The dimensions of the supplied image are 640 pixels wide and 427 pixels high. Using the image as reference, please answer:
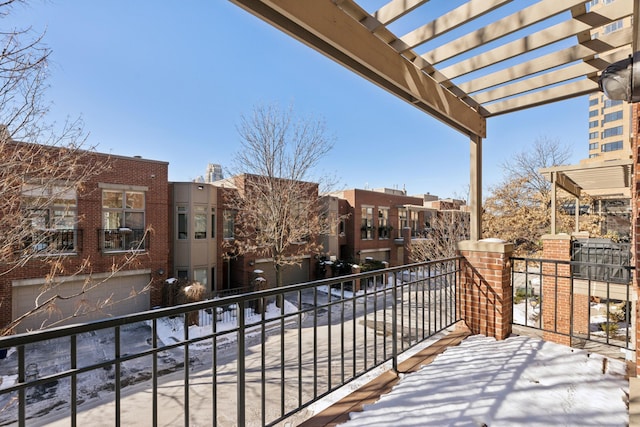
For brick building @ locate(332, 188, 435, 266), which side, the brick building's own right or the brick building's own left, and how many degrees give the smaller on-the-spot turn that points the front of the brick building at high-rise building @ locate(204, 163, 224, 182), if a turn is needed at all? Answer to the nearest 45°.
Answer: approximately 135° to the brick building's own right

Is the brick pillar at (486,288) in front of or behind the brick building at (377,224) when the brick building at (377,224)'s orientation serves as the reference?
in front

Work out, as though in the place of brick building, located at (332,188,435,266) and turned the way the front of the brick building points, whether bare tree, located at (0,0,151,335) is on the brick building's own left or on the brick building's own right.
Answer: on the brick building's own right

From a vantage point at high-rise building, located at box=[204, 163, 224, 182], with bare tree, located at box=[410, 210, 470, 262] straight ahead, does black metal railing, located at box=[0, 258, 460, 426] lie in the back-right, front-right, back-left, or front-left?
front-right

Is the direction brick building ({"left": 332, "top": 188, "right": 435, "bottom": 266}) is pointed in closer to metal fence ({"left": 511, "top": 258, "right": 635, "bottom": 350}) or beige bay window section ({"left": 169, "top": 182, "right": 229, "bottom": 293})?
the metal fence

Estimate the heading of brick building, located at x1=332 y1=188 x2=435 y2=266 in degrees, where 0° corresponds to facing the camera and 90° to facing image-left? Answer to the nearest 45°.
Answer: approximately 315°

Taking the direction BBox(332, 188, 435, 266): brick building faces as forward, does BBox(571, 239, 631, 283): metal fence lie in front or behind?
in front

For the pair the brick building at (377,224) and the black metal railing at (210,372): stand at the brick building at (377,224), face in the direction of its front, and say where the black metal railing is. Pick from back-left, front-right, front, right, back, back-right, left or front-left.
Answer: front-right

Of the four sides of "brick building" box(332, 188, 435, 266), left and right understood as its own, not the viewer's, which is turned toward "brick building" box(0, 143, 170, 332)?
right
